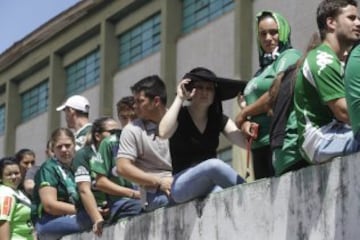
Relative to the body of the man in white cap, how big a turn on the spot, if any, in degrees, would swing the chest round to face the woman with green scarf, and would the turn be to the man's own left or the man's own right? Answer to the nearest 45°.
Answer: approximately 135° to the man's own left

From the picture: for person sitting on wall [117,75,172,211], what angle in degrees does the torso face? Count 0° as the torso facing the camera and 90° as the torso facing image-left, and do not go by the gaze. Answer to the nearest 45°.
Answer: approximately 315°

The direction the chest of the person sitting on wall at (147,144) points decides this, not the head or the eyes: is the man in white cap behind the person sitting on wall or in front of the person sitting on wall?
behind

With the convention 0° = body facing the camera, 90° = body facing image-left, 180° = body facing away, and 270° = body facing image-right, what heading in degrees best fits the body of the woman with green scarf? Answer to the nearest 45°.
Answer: approximately 45°
